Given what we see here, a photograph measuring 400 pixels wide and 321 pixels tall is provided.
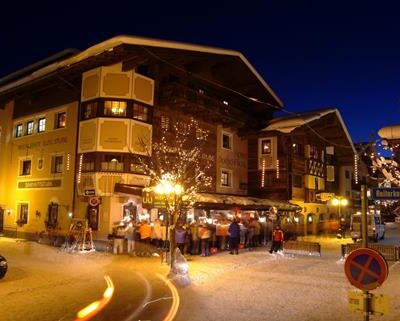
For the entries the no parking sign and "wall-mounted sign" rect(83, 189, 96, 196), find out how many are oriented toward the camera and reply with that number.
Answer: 2

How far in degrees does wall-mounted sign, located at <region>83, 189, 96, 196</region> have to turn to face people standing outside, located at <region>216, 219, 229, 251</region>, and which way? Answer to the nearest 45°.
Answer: approximately 90° to its left

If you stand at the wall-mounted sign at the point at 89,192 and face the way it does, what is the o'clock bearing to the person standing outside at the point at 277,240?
The person standing outside is roughly at 10 o'clock from the wall-mounted sign.

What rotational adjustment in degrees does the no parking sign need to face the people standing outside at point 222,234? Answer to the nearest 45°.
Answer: approximately 135° to its right

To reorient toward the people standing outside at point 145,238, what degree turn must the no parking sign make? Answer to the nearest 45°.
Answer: approximately 135° to its right

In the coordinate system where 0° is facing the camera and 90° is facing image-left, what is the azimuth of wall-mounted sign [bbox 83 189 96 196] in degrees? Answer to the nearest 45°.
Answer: approximately 0°

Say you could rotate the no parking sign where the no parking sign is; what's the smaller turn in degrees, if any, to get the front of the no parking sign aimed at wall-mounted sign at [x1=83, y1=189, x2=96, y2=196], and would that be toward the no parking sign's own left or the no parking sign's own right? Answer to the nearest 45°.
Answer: approximately 135° to the no parking sign's own right

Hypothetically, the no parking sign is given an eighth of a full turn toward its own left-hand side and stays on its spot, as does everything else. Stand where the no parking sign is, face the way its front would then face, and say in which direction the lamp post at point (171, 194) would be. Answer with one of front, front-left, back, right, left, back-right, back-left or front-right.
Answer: back

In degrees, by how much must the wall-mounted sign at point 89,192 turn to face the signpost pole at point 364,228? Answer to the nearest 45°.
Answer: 0° — it already faces it

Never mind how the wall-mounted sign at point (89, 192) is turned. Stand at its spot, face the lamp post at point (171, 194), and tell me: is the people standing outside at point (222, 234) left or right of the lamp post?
left
